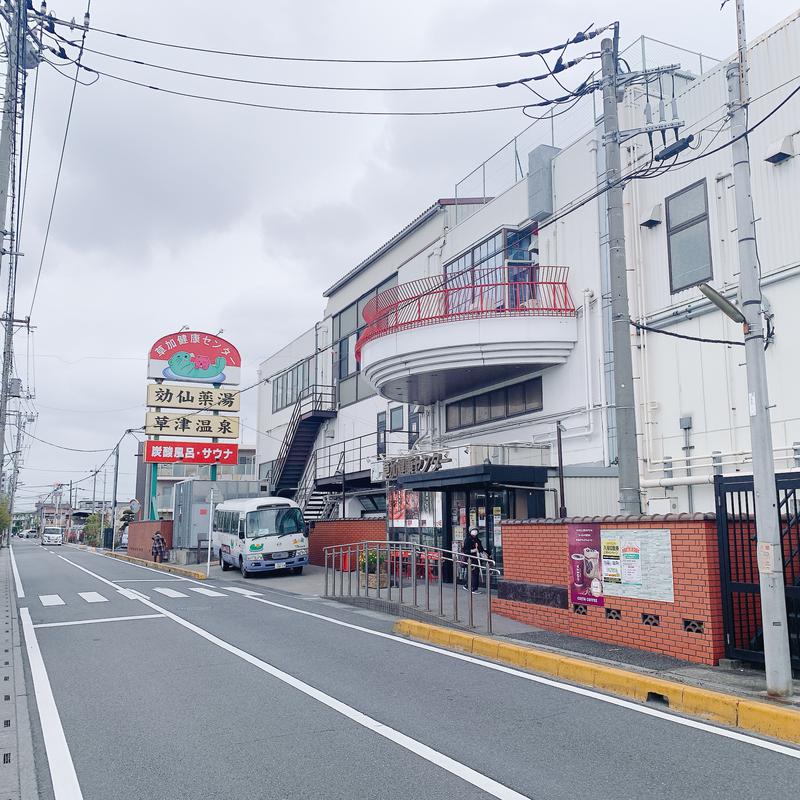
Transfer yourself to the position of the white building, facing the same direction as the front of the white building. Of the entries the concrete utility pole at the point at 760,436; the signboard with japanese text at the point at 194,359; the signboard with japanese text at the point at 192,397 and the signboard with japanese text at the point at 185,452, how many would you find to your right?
3

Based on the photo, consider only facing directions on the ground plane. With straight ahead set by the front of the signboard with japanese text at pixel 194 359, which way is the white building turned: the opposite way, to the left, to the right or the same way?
to the right

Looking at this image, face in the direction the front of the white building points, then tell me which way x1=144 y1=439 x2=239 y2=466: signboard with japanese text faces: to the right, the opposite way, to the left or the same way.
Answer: to the left

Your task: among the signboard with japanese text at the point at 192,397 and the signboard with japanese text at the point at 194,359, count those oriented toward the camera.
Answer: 2

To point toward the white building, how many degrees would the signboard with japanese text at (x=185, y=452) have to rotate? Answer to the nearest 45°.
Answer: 0° — it already faces it

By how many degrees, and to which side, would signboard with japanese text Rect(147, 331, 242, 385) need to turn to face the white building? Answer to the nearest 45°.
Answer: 0° — it already faces it

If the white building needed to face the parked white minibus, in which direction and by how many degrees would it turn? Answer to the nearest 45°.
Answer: approximately 90° to its right

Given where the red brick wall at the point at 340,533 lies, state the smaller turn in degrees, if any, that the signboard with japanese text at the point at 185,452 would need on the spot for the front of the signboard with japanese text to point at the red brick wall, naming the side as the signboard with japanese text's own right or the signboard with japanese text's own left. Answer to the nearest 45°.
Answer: approximately 45° to the signboard with japanese text's own left

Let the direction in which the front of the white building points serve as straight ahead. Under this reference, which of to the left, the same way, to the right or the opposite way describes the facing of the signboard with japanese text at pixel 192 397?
to the left

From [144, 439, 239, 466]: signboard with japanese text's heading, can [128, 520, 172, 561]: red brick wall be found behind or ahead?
behind

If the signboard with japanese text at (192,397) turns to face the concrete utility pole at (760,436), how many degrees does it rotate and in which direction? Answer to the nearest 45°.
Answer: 0° — it already faces it
